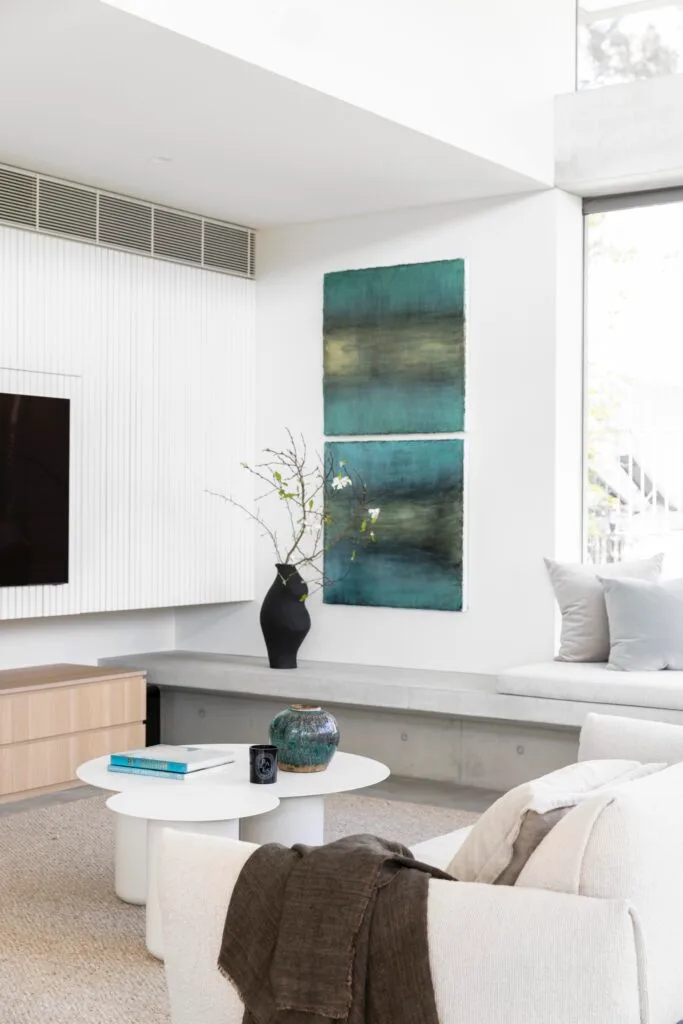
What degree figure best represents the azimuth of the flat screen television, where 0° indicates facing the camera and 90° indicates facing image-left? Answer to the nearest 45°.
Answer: approximately 315°

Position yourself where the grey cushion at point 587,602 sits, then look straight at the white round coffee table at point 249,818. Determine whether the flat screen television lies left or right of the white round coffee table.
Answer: right

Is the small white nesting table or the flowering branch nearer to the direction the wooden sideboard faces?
the small white nesting table

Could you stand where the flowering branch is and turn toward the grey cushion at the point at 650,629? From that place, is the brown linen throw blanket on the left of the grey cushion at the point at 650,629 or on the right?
right

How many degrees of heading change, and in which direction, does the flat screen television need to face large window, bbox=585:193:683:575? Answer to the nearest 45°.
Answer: approximately 45° to its left
